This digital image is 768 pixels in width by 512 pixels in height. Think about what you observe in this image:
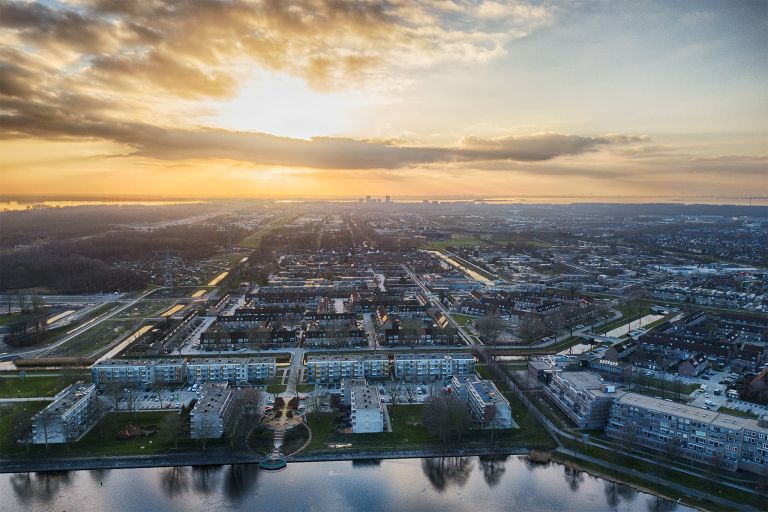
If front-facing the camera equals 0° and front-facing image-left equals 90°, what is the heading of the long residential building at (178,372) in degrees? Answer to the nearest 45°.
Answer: approximately 0°

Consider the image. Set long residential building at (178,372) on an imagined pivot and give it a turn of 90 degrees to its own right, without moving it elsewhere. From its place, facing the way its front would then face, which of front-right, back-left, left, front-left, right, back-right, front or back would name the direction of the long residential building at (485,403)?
back-left

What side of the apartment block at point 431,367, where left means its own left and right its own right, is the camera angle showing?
front

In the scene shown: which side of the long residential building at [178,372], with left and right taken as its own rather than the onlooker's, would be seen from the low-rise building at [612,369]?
left

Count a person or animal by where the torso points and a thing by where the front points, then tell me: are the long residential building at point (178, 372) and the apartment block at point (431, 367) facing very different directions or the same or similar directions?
same or similar directions

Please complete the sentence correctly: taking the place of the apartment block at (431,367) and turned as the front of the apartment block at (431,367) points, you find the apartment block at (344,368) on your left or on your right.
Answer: on your right

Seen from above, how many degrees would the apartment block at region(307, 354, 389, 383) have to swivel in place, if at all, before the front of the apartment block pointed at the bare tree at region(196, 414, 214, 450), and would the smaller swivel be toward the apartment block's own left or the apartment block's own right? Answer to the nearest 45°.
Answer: approximately 45° to the apartment block's own right

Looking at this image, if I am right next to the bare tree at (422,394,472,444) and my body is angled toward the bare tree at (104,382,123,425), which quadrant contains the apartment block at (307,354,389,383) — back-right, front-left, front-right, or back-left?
front-right

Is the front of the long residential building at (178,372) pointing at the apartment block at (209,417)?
yes

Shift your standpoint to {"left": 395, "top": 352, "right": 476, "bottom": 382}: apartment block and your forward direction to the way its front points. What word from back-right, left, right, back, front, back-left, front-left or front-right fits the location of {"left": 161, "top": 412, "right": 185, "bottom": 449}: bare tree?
front-right

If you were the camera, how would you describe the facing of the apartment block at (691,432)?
facing the viewer and to the left of the viewer

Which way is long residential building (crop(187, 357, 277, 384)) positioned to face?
toward the camera

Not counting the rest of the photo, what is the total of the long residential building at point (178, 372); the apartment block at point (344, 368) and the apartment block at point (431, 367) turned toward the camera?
3

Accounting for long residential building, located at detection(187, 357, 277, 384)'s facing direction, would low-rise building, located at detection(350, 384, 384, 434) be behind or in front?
in front

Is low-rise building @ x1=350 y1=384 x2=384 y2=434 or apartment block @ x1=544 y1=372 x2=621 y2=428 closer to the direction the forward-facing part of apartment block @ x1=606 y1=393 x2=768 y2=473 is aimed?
the low-rise building

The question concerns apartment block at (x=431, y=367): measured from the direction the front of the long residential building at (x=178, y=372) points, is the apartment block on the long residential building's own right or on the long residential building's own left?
on the long residential building's own left

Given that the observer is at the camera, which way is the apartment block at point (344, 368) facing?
facing the viewer
